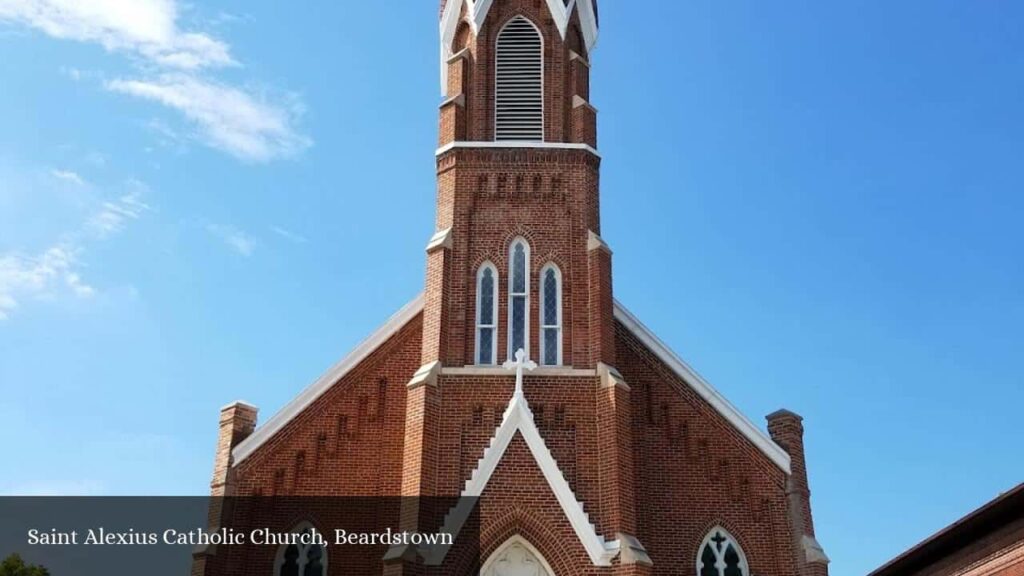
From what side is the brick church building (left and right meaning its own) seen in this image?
front
